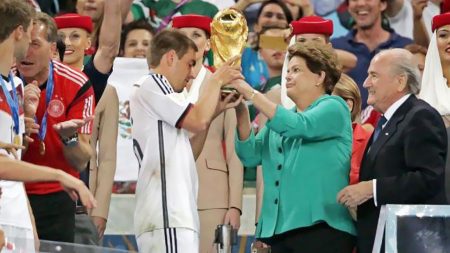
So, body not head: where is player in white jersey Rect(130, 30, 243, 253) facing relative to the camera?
to the viewer's right

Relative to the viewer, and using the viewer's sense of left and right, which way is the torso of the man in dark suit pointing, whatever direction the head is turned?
facing to the left of the viewer

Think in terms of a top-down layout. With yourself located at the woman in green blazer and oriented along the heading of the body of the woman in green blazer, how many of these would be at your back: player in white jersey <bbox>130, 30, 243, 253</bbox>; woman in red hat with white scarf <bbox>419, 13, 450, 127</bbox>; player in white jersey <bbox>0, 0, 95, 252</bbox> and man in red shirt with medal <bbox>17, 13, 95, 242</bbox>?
1

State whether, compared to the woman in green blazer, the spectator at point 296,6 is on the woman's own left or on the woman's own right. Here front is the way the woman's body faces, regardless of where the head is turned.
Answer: on the woman's own right

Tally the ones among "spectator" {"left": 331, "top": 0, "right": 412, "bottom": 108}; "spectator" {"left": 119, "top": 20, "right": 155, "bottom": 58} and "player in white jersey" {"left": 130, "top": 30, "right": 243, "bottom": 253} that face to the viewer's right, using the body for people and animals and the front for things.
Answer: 1

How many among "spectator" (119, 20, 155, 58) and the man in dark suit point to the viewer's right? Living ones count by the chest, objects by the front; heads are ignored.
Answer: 0

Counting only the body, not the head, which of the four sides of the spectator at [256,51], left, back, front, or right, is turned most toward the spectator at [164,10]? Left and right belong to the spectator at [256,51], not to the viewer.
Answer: right
